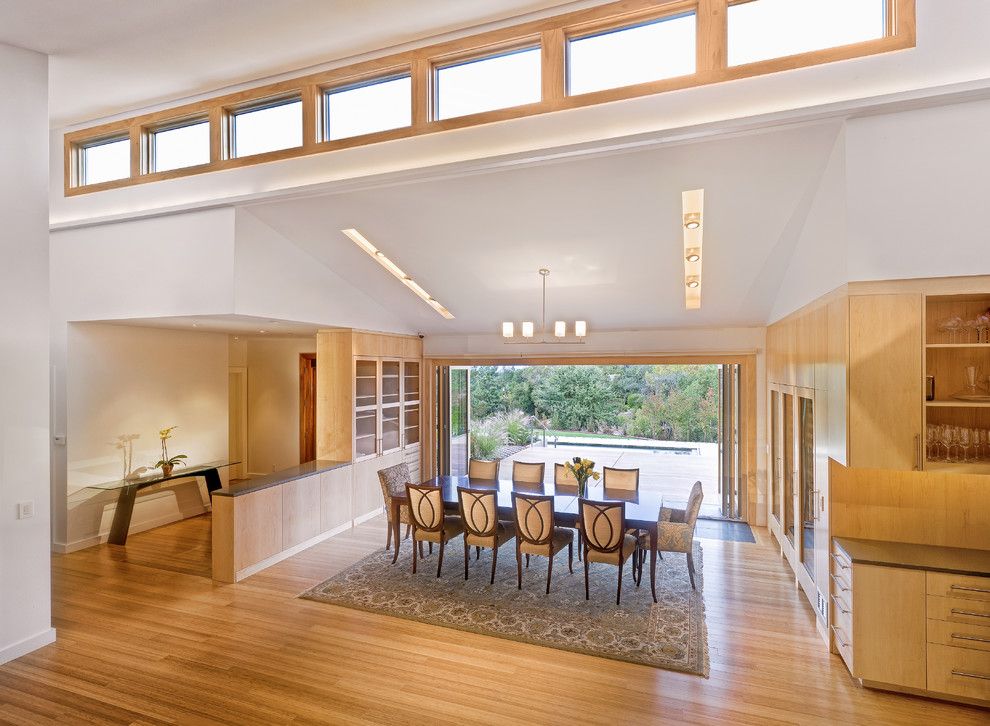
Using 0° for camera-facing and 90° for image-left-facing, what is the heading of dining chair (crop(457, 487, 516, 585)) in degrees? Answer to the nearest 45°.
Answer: approximately 225°

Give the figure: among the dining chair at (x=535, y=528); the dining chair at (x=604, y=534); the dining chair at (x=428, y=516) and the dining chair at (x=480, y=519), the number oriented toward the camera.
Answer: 0

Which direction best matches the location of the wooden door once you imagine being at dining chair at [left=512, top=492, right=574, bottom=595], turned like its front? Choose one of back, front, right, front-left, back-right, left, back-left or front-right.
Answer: left

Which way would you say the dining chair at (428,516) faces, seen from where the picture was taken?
facing away from the viewer and to the right of the viewer

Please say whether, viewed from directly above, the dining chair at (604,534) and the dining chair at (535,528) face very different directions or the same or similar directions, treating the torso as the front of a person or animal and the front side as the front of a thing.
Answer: same or similar directions

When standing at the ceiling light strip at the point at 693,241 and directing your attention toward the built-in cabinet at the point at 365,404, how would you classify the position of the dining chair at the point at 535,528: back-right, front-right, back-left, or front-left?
front-left

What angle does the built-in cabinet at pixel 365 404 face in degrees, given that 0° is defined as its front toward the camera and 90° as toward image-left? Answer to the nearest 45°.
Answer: approximately 315°

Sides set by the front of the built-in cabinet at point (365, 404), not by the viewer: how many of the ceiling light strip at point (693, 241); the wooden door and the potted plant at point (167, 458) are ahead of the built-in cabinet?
1

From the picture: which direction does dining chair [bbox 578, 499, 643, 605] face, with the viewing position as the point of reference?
facing away from the viewer and to the right of the viewer

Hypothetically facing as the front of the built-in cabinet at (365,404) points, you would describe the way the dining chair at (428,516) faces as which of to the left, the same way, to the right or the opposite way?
to the left

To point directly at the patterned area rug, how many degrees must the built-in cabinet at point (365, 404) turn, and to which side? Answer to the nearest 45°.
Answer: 0° — it already faces it

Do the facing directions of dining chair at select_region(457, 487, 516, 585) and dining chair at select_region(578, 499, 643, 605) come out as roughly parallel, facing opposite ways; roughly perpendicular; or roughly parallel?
roughly parallel

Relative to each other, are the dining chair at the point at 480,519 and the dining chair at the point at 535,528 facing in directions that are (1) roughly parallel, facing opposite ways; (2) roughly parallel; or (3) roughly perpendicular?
roughly parallel

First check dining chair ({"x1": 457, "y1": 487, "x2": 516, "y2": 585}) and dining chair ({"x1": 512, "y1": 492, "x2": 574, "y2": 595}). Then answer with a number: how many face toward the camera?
0

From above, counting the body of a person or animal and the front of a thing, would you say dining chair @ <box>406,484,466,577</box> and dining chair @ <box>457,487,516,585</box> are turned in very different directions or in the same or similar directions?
same or similar directions

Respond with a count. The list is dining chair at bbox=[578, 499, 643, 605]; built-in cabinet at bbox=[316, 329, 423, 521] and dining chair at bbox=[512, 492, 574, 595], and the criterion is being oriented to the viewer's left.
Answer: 0

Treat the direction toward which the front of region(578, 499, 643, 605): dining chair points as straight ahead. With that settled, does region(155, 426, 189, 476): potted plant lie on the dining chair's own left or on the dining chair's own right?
on the dining chair's own left
